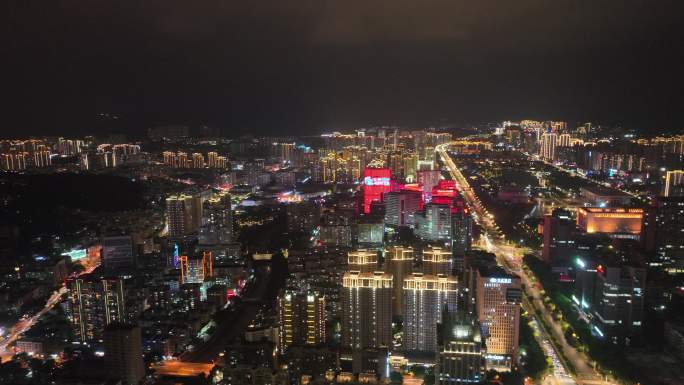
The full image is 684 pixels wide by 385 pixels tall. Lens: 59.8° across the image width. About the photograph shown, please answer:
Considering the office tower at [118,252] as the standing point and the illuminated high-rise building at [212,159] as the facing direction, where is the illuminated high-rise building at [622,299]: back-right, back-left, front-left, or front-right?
back-right

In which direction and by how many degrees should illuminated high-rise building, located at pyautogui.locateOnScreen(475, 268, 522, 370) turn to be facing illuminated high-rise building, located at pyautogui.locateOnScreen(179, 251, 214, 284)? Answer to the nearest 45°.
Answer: approximately 90° to its right

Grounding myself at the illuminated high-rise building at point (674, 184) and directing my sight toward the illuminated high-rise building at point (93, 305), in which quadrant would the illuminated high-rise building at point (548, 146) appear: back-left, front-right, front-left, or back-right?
back-right

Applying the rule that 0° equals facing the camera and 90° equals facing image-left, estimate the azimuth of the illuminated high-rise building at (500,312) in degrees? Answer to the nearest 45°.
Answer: approximately 0°

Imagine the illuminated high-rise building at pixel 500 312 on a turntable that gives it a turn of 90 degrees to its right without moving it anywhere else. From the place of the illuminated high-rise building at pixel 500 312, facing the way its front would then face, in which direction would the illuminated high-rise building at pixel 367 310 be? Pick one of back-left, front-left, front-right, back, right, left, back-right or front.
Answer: front

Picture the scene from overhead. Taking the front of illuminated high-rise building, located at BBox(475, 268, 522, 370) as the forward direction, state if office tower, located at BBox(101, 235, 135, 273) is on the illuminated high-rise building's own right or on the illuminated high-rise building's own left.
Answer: on the illuminated high-rise building's own right

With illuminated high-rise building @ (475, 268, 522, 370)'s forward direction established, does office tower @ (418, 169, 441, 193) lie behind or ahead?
behind

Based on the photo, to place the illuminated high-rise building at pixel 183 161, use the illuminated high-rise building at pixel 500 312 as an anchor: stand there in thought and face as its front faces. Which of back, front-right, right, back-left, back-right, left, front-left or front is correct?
back-right

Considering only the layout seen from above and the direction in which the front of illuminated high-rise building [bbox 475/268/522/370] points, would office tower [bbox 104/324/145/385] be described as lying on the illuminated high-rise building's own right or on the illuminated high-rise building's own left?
on the illuminated high-rise building's own right

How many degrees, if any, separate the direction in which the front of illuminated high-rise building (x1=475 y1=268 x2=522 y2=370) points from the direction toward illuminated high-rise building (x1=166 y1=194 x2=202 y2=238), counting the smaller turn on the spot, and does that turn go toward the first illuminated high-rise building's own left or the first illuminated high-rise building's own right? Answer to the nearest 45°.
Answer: approximately 135° to the first illuminated high-rise building's own right

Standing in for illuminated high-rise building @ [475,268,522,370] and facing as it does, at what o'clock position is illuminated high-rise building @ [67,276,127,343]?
illuminated high-rise building @ [67,276,127,343] is roughly at 3 o'clock from illuminated high-rise building @ [475,268,522,370].

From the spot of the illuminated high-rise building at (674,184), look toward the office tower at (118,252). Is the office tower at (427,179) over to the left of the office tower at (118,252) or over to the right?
right

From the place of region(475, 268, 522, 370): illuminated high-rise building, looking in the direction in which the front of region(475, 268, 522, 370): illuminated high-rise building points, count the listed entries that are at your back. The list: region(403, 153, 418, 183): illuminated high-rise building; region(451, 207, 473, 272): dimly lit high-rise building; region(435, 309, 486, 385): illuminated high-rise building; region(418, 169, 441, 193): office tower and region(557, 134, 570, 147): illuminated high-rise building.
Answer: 4
